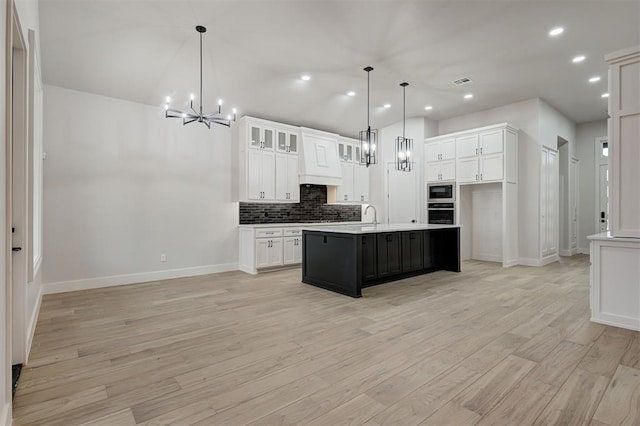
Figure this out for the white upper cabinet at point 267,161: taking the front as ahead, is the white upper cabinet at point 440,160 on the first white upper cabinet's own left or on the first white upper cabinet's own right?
on the first white upper cabinet's own left

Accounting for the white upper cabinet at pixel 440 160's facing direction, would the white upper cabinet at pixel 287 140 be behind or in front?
in front

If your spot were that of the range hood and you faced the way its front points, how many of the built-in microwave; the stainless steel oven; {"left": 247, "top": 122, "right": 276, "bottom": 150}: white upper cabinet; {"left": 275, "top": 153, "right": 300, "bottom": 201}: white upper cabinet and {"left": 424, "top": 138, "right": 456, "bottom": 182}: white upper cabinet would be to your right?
2

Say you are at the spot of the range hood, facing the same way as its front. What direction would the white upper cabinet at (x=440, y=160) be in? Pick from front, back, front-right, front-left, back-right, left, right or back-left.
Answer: front-left

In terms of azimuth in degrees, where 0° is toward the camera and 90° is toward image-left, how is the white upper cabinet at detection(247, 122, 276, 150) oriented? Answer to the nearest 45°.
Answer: approximately 315°

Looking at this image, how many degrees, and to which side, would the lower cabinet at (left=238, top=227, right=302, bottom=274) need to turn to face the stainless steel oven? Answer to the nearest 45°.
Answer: approximately 45° to its left

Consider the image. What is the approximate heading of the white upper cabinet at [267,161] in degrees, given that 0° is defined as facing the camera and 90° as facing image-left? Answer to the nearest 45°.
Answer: approximately 315°

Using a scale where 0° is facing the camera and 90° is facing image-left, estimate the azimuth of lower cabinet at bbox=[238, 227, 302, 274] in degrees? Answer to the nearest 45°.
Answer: approximately 315°

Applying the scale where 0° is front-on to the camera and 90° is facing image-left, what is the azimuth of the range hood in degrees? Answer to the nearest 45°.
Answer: approximately 315°
